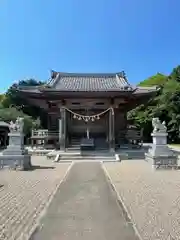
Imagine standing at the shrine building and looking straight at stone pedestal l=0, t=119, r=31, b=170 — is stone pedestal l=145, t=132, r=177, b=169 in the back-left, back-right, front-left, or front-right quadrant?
front-left

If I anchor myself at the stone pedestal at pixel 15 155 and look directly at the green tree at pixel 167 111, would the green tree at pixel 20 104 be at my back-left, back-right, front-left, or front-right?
front-left

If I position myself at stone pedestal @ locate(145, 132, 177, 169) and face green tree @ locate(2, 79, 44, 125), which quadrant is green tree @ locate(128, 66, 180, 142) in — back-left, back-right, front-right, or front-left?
front-right

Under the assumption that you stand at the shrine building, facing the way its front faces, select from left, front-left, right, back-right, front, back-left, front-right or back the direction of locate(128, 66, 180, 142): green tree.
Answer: back-left

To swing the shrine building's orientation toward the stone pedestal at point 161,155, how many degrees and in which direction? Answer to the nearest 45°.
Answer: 0° — it already faces it

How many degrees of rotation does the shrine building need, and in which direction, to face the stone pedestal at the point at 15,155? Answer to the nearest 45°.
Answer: approximately 45° to its right

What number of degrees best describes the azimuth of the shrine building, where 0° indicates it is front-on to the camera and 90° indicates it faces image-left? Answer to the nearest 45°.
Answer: approximately 0°

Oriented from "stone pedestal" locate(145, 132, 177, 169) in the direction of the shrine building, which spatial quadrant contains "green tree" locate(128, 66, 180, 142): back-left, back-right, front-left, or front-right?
front-right
